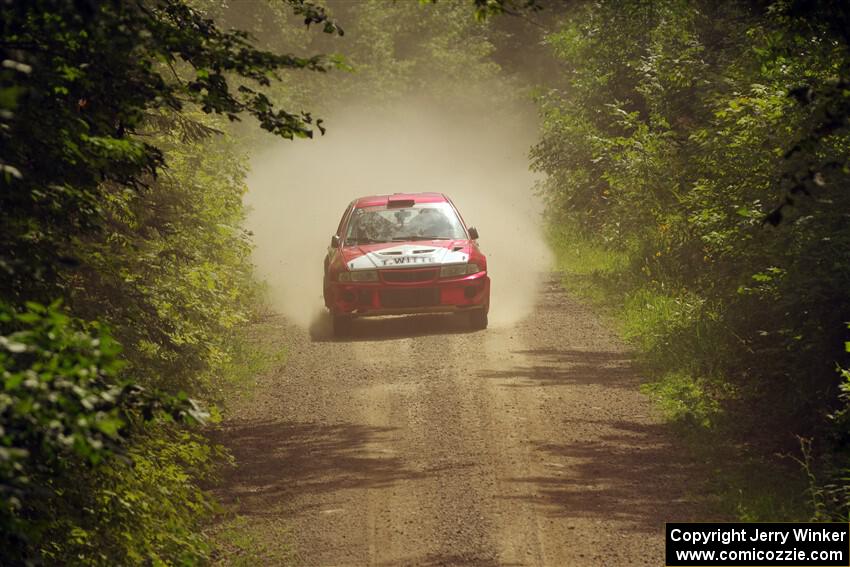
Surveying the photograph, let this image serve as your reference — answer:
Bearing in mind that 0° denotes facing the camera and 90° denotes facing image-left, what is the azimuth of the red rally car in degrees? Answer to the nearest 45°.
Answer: approximately 0°
